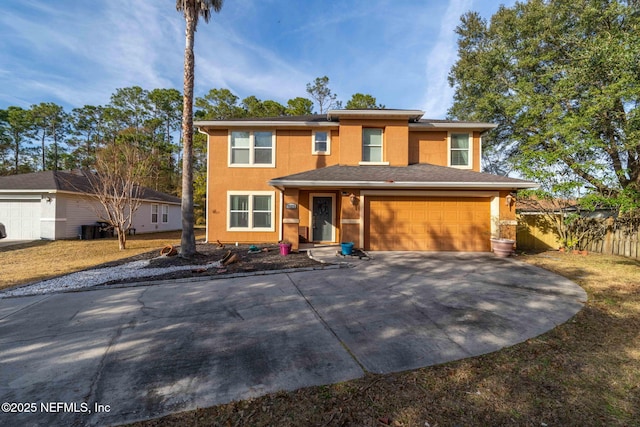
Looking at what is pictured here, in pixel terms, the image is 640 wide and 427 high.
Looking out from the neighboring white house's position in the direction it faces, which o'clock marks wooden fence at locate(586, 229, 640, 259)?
The wooden fence is roughly at 9 o'clock from the neighboring white house.

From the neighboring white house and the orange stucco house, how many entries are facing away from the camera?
0

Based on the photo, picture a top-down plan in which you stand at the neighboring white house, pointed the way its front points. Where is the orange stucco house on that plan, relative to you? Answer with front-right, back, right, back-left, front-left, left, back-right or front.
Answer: left

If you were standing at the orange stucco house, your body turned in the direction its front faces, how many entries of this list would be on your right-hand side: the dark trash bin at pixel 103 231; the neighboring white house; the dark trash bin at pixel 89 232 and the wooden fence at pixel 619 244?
3

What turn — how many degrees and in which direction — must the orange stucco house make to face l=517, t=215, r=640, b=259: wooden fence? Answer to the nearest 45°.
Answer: approximately 90° to its left

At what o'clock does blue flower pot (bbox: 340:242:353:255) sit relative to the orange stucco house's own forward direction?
The blue flower pot is roughly at 12 o'clock from the orange stucco house.

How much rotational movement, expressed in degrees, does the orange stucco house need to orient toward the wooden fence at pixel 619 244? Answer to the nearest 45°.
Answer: approximately 90° to its left

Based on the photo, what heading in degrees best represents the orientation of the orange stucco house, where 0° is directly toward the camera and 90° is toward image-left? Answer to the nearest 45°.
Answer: approximately 0°

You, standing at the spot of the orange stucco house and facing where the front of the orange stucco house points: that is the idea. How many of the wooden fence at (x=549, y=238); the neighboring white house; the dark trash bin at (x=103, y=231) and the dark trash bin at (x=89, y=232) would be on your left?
1

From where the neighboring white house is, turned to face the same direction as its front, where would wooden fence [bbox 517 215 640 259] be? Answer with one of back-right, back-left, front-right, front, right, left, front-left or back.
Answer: left
